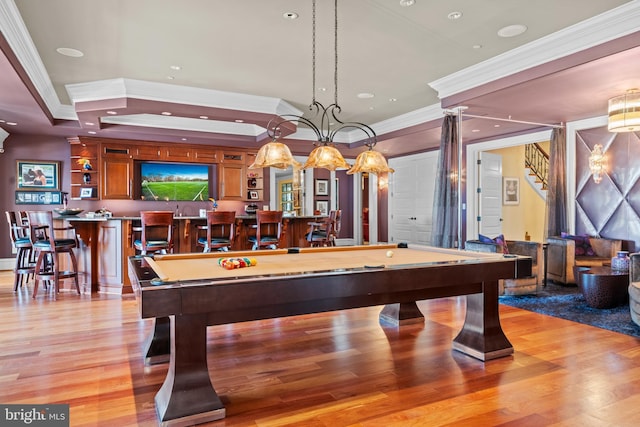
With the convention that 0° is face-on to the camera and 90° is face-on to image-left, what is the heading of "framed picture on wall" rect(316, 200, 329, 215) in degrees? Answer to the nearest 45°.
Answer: approximately 0°

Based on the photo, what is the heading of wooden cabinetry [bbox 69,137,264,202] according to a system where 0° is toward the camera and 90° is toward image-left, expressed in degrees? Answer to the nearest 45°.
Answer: approximately 0°

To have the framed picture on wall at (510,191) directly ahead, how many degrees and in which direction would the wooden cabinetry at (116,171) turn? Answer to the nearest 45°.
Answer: approximately 45° to its left

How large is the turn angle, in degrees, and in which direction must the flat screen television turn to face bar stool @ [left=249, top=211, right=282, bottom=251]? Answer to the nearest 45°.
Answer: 0° — it already faces it

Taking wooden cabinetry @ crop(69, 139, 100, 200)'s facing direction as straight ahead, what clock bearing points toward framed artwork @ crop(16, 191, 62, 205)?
The framed artwork is roughly at 4 o'clock from the wooden cabinetry.

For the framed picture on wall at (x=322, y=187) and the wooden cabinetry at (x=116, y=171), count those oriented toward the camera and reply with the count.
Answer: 2

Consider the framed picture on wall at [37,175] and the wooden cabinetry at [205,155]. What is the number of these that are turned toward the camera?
2
